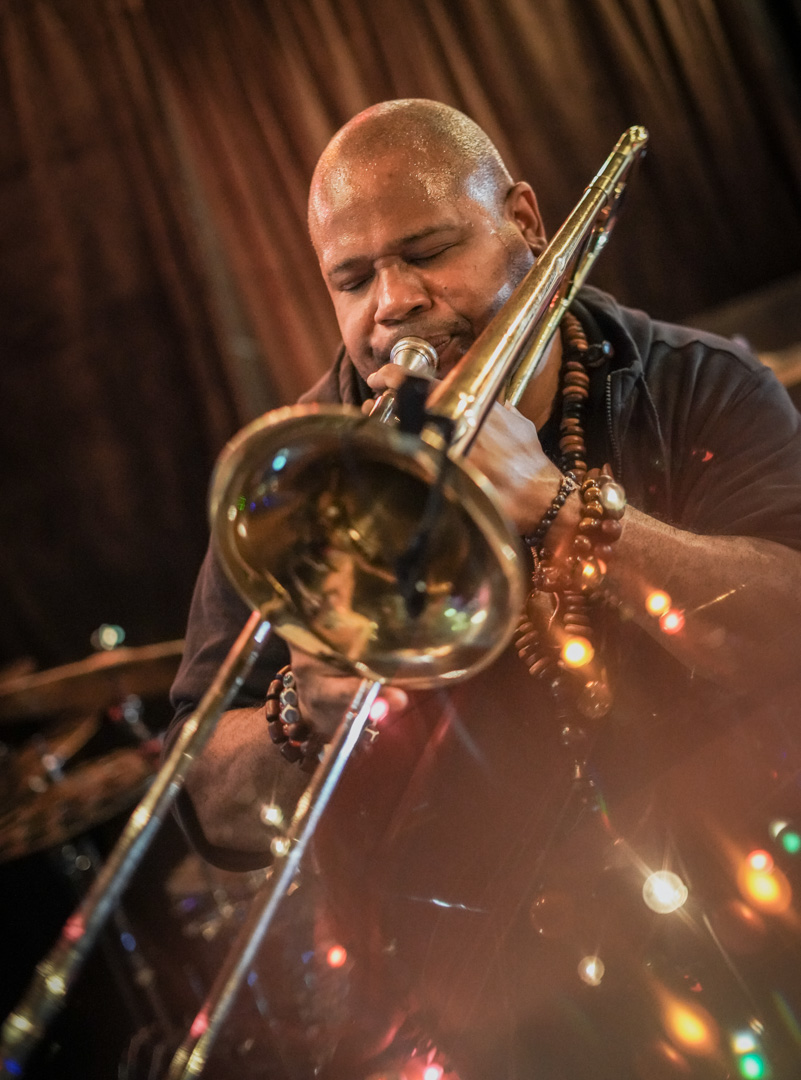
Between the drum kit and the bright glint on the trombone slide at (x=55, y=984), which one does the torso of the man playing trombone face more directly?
the bright glint on the trombone slide

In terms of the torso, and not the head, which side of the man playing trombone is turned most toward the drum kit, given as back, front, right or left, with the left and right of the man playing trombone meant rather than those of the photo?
right

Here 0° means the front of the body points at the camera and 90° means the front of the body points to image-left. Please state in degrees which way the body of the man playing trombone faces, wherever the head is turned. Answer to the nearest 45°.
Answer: approximately 45°

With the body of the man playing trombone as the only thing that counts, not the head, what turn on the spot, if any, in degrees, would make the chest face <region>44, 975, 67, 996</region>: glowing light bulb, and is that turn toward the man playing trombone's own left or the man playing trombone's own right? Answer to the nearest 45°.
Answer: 0° — they already face it
